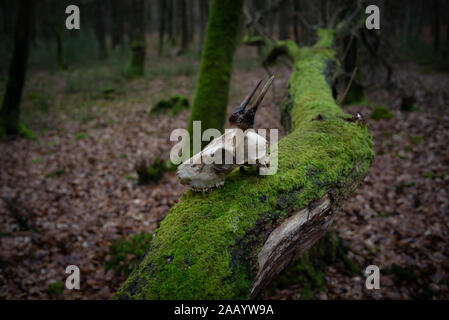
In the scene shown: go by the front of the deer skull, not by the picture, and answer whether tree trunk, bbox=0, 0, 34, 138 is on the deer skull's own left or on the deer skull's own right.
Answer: on the deer skull's own right

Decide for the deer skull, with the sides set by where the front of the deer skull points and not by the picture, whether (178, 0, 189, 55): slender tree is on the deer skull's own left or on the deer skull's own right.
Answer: on the deer skull's own right

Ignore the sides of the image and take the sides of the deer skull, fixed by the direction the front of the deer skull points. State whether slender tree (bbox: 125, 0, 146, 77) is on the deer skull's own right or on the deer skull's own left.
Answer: on the deer skull's own right

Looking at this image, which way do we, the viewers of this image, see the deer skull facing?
facing to the left of the viewer

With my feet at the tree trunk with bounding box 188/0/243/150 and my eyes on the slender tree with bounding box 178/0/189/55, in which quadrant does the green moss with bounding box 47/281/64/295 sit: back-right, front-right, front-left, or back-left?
back-left

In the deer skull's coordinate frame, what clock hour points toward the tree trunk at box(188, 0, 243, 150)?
The tree trunk is roughly at 3 o'clock from the deer skull.

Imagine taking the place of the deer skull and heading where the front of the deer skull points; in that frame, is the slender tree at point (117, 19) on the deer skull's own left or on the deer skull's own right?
on the deer skull's own right
